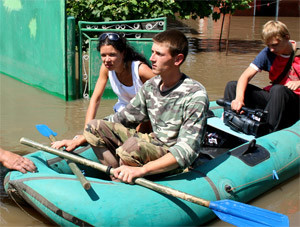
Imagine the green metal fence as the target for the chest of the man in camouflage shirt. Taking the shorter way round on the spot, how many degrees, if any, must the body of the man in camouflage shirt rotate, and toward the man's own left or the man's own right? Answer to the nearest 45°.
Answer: approximately 135° to the man's own right

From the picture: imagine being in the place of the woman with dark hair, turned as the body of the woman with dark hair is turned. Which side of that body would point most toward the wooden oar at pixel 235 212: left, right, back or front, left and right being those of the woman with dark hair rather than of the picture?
left

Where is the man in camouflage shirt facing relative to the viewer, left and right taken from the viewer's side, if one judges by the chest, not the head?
facing the viewer and to the left of the viewer

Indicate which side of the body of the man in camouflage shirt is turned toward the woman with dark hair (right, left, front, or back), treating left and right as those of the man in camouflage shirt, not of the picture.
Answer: right

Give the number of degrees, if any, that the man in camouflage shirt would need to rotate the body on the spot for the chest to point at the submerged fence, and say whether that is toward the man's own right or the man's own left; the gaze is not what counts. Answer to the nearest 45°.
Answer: approximately 135° to the man's own right

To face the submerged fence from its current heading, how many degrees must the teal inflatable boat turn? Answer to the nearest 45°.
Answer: approximately 135° to its right

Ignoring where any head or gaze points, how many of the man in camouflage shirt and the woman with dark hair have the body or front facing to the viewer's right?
0

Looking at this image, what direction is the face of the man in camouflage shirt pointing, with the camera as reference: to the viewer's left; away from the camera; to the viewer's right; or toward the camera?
to the viewer's left

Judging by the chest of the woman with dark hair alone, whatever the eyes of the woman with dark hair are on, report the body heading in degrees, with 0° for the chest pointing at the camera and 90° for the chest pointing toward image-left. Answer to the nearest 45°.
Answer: approximately 45°
